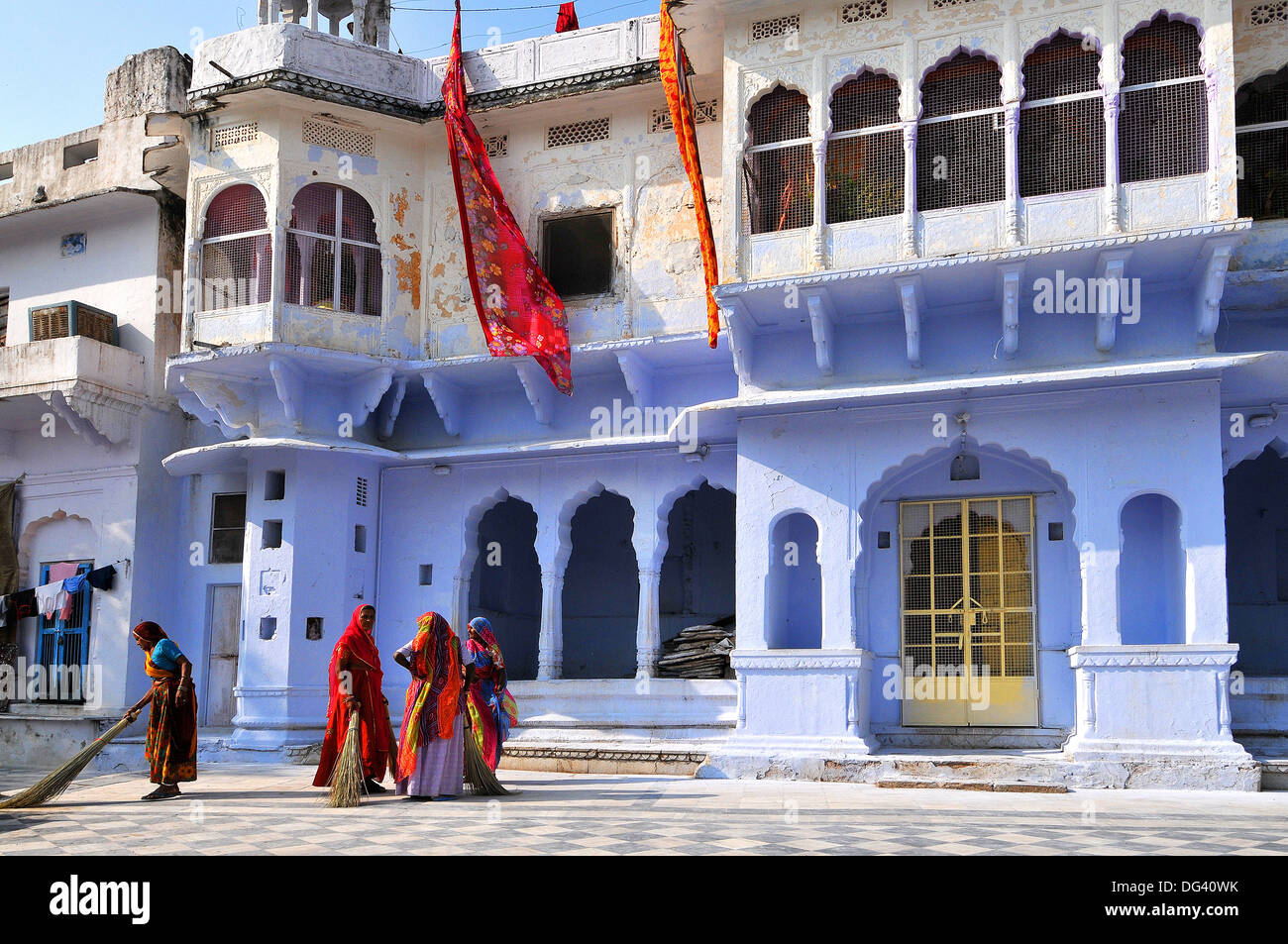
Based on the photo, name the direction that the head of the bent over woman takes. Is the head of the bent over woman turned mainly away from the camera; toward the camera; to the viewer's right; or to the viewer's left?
to the viewer's left

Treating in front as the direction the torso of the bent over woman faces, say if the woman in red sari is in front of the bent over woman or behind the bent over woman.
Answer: behind

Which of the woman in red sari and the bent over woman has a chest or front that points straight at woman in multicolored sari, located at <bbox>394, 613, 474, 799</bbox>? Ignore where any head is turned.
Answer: the woman in red sari

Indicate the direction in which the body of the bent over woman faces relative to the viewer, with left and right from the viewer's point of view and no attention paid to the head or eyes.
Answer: facing to the left of the viewer

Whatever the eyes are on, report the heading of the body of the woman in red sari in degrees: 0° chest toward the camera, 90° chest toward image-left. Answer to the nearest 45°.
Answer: approximately 315°

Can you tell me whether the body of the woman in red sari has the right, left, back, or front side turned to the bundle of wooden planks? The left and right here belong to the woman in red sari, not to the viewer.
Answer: left

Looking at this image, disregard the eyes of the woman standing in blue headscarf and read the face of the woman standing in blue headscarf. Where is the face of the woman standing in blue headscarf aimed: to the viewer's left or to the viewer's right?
to the viewer's left
